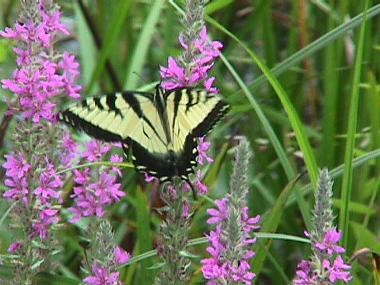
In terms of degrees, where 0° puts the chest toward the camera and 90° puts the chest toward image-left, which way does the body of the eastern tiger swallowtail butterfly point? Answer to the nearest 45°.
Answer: approximately 180°

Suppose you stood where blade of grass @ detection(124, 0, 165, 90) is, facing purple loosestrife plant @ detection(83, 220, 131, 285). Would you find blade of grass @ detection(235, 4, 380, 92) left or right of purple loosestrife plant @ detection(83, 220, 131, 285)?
left

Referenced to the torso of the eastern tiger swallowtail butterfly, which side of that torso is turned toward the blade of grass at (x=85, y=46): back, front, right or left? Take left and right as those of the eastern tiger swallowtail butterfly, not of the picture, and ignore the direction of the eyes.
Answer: front

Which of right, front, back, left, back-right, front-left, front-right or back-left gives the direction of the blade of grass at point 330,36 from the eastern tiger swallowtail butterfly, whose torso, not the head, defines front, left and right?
front-right
